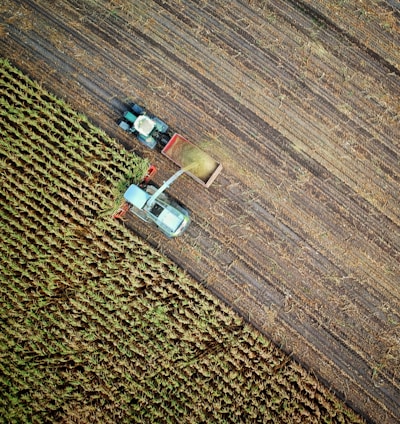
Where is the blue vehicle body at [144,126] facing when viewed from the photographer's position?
facing away from the viewer and to the left of the viewer
